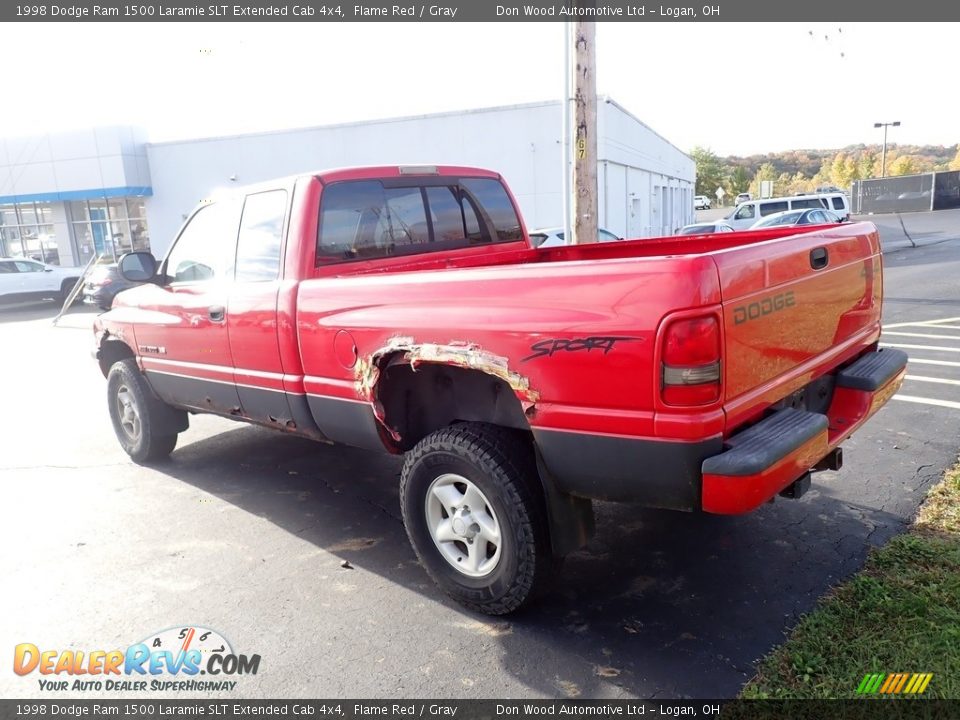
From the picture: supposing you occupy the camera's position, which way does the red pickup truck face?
facing away from the viewer and to the left of the viewer

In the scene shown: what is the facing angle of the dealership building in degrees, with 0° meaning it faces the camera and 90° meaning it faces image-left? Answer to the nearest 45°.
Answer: approximately 45°

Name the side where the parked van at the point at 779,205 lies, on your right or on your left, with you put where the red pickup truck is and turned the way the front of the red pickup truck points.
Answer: on your right

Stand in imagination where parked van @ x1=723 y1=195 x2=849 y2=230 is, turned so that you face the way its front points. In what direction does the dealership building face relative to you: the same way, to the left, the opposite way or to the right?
to the left

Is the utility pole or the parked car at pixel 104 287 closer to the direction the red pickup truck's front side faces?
the parked car

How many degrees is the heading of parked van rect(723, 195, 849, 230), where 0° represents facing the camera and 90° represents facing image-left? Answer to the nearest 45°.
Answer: approximately 90°

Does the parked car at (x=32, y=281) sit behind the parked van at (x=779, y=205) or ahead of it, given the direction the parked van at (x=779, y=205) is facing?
ahead
